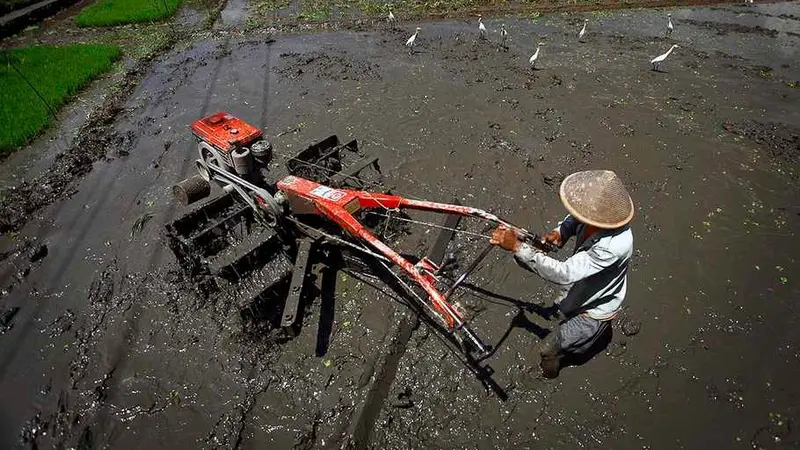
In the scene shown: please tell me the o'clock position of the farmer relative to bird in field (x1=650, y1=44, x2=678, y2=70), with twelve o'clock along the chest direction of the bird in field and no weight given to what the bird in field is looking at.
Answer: The farmer is roughly at 3 o'clock from the bird in field.

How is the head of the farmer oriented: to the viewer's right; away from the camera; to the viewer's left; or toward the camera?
to the viewer's left

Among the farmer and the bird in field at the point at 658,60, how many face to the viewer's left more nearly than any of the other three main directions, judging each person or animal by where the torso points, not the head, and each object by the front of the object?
1

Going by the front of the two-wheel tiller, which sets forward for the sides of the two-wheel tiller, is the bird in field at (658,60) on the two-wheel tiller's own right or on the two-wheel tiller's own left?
on the two-wheel tiller's own right

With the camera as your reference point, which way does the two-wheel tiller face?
facing away from the viewer and to the left of the viewer

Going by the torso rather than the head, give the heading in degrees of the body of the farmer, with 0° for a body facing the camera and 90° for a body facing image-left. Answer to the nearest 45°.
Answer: approximately 90°

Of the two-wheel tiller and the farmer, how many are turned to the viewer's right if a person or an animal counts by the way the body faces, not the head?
0

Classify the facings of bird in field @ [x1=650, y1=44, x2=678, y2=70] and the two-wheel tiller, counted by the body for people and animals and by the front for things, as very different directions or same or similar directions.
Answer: very different directions

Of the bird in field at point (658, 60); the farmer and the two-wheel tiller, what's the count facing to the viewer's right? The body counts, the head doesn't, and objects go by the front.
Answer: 1

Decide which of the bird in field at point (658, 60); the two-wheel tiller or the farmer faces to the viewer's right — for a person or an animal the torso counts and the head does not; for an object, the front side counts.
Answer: the bird in field

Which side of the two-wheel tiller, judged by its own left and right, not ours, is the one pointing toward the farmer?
back
